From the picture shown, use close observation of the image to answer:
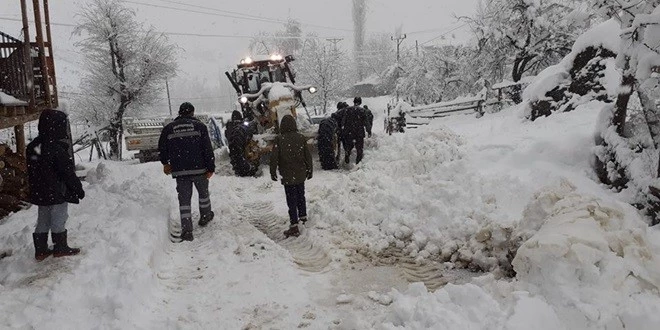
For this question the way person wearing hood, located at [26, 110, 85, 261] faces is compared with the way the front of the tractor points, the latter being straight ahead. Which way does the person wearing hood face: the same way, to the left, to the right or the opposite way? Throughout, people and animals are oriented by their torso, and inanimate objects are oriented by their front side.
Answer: the opposite way

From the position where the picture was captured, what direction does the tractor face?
facing the viewer

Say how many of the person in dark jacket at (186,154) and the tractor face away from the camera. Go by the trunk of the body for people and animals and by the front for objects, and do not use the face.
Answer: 1

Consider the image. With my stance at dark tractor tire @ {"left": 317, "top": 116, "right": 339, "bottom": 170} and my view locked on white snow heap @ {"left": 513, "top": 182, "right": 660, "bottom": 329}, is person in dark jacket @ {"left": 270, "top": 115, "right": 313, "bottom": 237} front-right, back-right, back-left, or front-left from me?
front-right

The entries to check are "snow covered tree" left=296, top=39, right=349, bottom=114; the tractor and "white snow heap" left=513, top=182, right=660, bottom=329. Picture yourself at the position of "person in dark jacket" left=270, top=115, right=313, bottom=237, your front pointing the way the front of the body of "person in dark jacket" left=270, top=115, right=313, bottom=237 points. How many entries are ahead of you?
2

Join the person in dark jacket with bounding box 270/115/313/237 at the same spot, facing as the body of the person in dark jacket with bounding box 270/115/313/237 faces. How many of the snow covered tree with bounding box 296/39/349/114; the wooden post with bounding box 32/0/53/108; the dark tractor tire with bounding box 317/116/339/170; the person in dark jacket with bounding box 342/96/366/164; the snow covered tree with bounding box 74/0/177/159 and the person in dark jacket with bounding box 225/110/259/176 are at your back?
0

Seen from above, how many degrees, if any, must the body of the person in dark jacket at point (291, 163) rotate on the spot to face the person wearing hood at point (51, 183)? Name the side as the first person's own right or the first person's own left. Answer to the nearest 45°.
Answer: approximately 135° to the first person's own left

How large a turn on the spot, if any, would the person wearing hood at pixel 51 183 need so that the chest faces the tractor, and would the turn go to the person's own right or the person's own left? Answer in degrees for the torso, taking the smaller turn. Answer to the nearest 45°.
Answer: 0° — they already face it

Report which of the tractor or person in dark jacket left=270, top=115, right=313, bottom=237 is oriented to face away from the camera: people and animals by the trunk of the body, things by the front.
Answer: the person in dark jacket

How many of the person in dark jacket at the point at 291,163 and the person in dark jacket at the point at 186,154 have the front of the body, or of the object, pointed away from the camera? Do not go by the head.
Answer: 2

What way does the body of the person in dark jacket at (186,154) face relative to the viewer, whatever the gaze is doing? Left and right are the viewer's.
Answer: facing away from the viewer

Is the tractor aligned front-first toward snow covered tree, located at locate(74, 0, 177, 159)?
no

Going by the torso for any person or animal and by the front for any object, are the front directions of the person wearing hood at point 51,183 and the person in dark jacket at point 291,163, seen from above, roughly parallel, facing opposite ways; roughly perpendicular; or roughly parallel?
roughly parallel

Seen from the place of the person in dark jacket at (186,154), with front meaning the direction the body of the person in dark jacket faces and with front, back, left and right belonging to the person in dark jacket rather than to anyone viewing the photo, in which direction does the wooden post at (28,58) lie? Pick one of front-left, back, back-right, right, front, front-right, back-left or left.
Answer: front-left

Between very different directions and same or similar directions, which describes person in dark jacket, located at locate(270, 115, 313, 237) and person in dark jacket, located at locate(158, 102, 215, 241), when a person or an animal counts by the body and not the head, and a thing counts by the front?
same or similar directions

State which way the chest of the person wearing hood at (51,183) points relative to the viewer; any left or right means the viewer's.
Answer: facing away from the viewer and to the right of the viewer

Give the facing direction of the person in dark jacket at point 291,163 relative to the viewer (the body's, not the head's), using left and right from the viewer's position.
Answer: facing away from the viewer

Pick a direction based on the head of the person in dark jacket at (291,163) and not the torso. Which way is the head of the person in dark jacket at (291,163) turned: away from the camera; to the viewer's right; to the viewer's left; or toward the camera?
away from the camera

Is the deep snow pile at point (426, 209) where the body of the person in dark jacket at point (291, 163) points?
no

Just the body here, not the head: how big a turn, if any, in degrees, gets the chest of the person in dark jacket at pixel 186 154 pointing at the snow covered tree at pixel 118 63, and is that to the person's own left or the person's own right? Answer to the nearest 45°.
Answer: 0° — they already face it

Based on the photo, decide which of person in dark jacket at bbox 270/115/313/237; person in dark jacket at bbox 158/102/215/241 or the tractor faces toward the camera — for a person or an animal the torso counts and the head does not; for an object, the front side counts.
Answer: the tractor

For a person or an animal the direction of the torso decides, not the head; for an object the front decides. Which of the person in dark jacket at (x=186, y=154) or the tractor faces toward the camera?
the tractor

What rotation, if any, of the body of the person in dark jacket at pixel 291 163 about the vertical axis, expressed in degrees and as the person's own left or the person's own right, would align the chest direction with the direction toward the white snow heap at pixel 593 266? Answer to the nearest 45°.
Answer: approximately 135° to the person's own right

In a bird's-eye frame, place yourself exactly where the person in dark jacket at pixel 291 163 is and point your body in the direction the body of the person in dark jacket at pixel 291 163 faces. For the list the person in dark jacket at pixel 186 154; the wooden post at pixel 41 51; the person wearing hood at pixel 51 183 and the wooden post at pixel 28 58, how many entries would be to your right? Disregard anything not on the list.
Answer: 0
